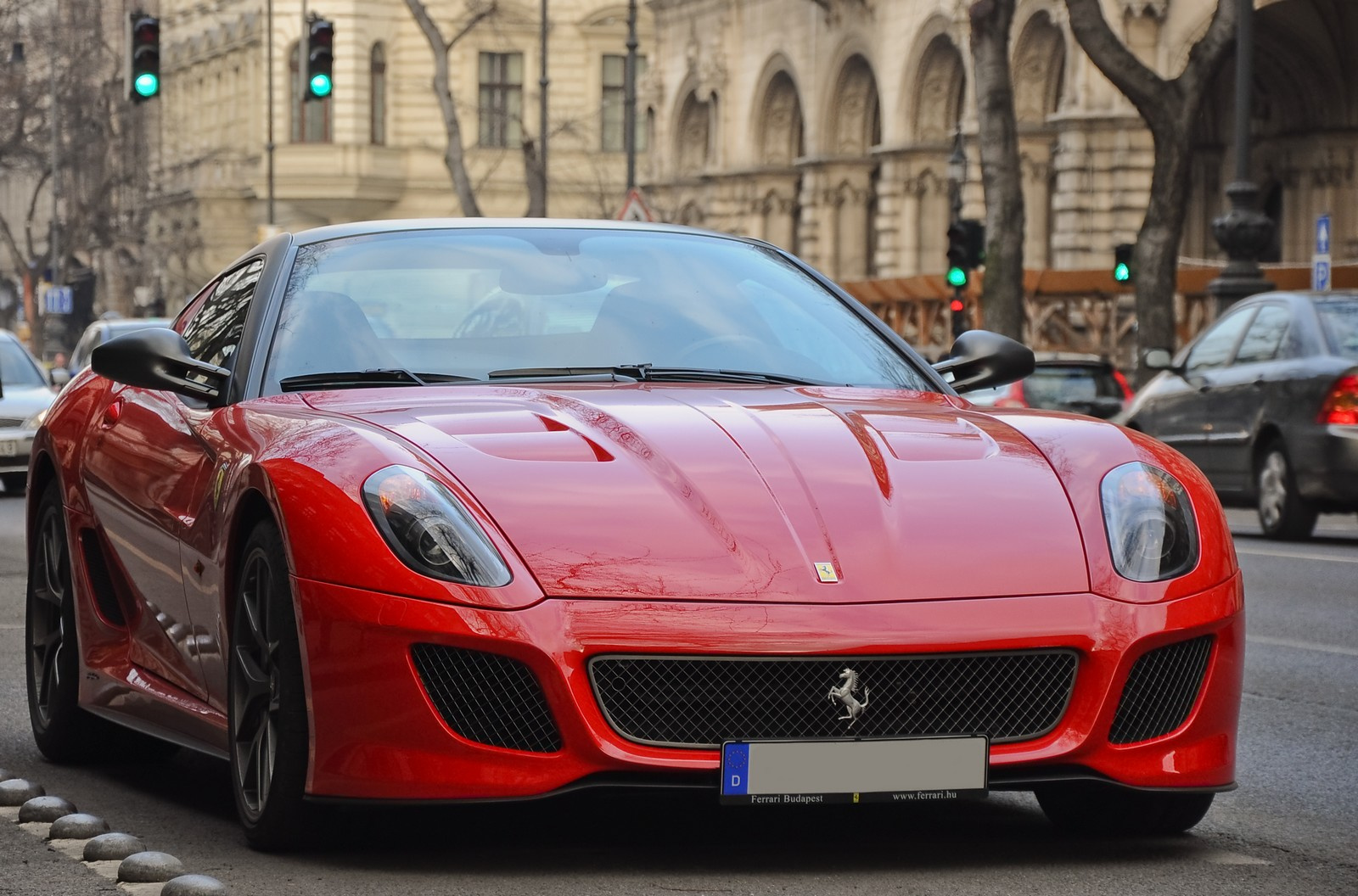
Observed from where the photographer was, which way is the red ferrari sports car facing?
facing the viewer and to the right of the viewer

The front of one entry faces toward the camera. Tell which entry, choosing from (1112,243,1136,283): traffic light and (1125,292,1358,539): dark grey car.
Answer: the traffic light

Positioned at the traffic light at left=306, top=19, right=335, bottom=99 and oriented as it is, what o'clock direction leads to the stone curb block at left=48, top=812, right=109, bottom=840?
The stone curb block is roughly at 12 o'clock from the traffic light.

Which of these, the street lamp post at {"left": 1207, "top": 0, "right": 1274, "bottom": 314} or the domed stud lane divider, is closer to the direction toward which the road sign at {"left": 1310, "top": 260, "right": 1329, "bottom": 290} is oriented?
the domed stud lane divider

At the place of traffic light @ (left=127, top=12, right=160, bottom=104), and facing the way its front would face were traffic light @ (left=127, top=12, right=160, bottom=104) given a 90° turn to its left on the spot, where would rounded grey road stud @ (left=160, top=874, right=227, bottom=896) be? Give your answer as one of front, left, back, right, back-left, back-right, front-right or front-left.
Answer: right

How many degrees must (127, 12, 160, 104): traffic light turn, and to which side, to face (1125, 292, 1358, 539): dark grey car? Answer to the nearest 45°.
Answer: approximately 45° to its left

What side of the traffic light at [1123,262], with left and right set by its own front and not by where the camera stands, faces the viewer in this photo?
front

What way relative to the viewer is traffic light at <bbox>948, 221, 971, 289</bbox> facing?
toward the camera

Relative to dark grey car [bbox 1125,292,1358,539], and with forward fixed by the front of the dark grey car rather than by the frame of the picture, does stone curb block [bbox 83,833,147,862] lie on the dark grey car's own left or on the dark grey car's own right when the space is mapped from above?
on the dark grey car's own left

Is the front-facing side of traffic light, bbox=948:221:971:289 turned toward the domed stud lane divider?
yes

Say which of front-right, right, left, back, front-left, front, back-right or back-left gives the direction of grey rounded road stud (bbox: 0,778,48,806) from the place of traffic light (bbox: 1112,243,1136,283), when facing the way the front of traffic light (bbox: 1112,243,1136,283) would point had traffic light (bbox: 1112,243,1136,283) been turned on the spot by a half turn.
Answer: back

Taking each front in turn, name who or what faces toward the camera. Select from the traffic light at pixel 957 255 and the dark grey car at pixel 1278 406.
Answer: the traffic light

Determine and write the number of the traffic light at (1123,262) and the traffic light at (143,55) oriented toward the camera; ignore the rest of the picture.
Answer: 2

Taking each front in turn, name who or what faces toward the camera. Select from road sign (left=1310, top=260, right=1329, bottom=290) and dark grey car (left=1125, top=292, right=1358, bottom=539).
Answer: the road sign

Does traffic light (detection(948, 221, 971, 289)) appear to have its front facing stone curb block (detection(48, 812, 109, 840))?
yes
